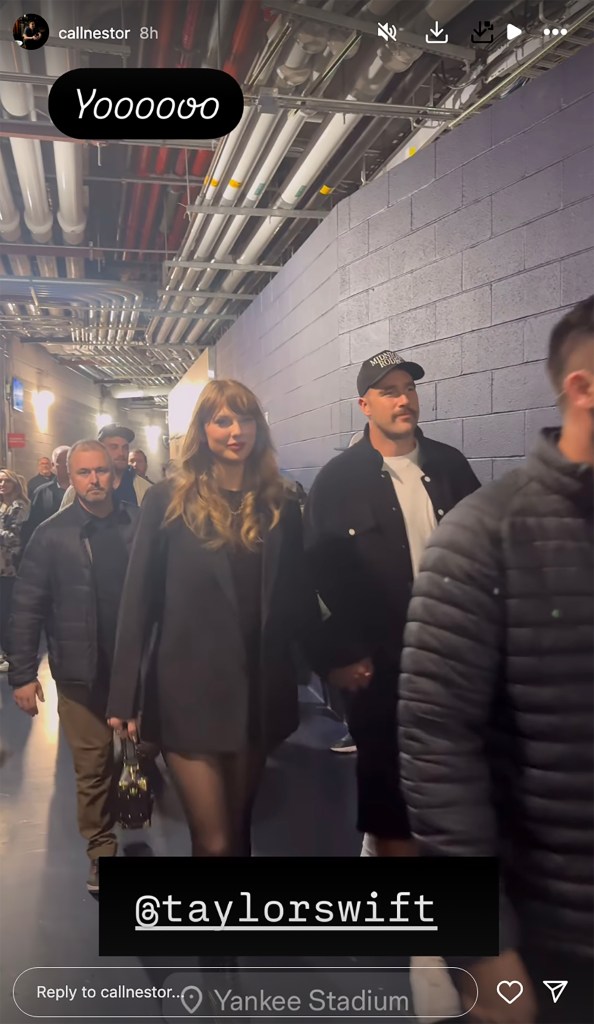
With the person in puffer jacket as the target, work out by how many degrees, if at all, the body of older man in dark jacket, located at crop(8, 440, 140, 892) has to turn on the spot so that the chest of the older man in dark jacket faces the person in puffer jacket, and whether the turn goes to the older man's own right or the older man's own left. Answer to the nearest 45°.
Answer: approximately 45° to the older man's own left

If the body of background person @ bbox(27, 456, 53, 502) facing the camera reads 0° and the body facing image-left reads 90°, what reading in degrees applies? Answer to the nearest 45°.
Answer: approximately 0°
